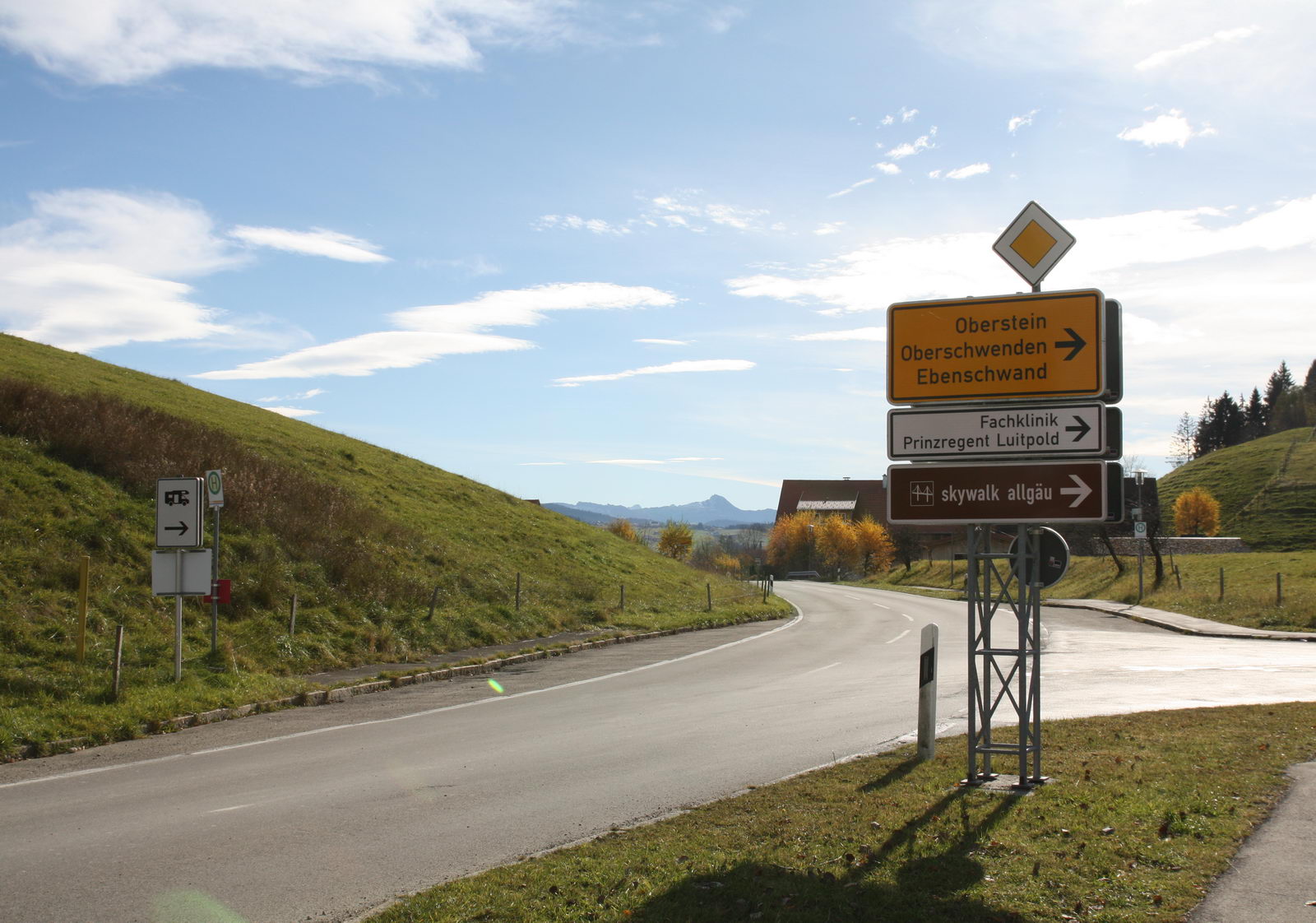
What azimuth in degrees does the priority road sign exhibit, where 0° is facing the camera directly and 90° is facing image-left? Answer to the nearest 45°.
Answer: approximately 0°

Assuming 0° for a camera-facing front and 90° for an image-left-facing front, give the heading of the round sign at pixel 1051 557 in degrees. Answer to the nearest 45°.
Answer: approximately 180°

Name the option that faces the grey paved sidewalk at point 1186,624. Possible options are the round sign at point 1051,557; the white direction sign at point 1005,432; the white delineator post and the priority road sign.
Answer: the round sign

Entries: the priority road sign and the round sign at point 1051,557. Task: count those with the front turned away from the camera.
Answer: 1

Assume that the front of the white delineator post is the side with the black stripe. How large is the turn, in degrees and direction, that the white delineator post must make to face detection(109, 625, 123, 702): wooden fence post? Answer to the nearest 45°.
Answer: approximately 90° to its right

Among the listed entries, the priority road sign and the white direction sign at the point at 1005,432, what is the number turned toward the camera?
2
